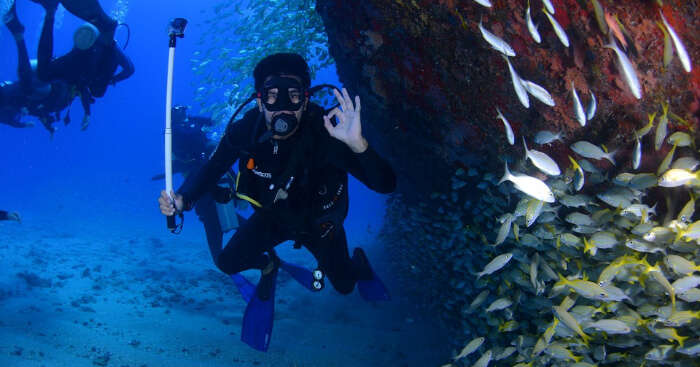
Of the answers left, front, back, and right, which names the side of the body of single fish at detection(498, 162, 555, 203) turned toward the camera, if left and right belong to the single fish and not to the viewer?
right

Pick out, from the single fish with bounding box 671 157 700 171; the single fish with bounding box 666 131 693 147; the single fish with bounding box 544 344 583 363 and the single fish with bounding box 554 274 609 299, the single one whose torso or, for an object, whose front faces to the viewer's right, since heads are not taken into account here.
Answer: the single fish with bounding box 554 274 609 299

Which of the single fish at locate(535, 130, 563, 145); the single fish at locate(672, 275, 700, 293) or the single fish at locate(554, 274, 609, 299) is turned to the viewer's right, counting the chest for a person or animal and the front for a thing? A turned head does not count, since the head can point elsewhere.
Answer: the single fish at locate(554, 274, 609, 299)

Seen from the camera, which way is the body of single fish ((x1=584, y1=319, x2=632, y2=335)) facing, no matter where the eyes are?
to the viewer's right
